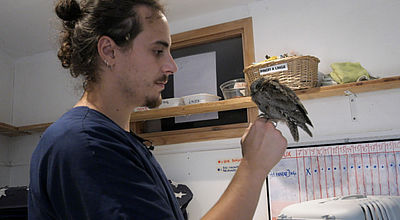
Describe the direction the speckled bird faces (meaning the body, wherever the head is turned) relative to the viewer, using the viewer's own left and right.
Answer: facing to the left of the viewer

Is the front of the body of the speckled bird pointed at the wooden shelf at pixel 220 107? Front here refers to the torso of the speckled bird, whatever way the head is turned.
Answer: no

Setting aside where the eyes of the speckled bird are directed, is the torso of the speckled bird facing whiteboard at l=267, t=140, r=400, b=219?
no

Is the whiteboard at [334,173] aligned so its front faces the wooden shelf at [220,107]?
no

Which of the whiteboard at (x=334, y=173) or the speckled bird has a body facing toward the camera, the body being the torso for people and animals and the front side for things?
the whiteboard

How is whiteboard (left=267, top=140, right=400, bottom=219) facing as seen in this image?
toward the camera

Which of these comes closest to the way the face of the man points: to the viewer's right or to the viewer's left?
to the viewer's right

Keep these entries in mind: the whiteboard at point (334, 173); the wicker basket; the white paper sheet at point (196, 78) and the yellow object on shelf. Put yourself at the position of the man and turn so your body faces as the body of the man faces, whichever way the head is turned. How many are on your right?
0

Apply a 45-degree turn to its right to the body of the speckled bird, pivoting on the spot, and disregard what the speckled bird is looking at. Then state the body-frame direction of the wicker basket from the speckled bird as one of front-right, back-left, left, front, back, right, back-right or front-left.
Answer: front-right

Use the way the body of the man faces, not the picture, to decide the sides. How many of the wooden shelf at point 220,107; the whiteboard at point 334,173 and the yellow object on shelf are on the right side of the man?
0

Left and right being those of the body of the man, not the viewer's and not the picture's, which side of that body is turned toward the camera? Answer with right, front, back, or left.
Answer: right

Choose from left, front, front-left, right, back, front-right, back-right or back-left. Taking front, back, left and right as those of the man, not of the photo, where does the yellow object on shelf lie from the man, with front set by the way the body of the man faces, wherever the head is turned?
front-left

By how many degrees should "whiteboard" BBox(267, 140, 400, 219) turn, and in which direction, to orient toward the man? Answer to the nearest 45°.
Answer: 0° — it already faces them
